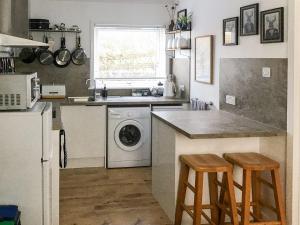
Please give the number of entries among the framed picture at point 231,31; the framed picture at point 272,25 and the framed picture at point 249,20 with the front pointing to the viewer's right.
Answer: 0

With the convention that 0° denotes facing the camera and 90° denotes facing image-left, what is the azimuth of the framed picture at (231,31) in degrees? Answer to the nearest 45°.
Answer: approximately 45°

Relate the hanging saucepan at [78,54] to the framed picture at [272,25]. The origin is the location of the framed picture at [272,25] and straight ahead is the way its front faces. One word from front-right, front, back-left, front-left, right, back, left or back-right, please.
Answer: right

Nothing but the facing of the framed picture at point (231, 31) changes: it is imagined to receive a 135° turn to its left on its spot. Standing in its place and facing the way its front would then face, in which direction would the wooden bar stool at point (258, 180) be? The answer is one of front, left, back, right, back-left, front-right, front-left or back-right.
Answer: right

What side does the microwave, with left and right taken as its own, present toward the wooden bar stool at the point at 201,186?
front

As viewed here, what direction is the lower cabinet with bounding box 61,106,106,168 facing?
toward the camera

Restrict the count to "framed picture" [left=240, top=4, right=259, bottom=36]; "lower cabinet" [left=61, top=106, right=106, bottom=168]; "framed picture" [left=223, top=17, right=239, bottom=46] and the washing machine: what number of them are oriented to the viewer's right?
0

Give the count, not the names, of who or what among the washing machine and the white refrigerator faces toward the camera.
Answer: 1

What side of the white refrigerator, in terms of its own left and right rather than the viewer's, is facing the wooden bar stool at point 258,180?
front

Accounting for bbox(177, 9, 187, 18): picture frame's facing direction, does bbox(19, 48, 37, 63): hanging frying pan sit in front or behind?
in front

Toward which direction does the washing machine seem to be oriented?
toward the camera
